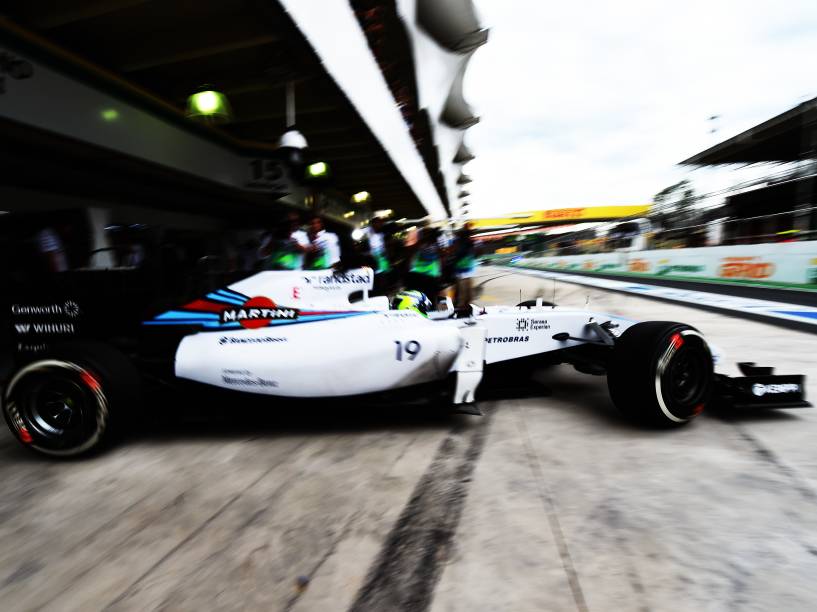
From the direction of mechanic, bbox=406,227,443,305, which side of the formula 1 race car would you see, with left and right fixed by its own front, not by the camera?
left

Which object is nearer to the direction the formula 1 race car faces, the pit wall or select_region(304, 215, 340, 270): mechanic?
the pit wall

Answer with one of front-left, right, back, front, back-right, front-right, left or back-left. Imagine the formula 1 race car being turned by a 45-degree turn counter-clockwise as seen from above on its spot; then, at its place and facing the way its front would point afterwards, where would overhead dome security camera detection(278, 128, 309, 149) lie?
front-left

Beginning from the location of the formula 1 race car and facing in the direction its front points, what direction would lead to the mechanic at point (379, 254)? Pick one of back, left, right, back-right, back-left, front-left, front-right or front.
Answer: left

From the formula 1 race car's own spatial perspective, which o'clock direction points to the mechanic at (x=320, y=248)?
The mechanic is roughly at 9 o'clock from the formula 1 race car.

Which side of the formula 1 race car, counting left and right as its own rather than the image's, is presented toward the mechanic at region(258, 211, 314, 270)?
left

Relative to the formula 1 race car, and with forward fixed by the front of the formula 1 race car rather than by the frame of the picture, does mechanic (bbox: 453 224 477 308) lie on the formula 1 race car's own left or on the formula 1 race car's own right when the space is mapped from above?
on the formula 1 race car's own left

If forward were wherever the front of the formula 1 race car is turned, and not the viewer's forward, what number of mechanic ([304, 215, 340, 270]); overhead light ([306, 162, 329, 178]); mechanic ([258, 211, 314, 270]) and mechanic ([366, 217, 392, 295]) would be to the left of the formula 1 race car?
4

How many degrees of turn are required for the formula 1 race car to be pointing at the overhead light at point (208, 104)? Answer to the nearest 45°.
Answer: approximately 135° to its left

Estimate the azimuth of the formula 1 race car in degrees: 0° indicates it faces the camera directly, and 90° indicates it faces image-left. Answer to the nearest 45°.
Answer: approximately 270°
